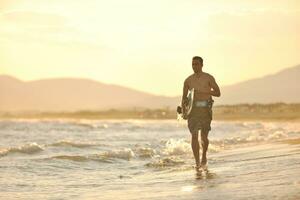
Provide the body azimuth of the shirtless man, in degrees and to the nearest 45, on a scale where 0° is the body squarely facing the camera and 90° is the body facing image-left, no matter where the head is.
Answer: approximately 0°

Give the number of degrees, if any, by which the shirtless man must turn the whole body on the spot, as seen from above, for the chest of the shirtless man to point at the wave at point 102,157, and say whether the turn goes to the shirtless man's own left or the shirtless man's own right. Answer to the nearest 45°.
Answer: approximately 135° to the shirtless man's own right

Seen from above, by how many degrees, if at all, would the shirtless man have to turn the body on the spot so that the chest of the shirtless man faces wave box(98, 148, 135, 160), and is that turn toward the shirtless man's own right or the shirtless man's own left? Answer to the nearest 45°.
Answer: approximately 135° to the shirtless man's own right

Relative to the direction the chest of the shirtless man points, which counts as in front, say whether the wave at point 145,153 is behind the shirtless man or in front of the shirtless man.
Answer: behind
